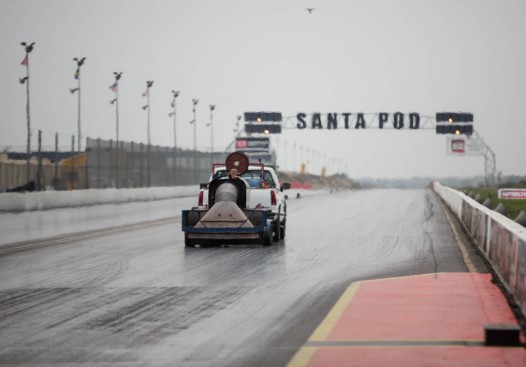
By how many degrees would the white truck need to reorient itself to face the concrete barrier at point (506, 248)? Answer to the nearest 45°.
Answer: approximately 135° to its right

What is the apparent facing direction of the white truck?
away from the camera
